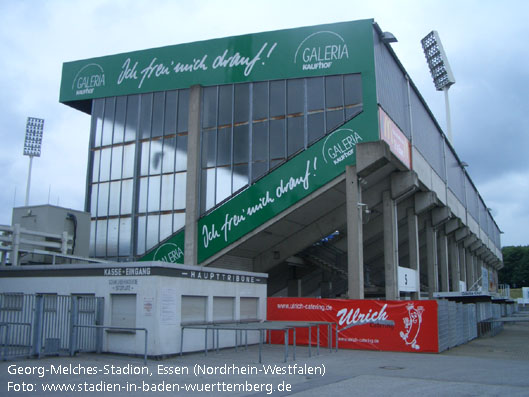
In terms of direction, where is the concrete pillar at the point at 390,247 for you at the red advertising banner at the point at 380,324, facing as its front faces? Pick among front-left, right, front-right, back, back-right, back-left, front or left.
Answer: back

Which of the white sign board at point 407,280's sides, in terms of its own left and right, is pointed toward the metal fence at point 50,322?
right

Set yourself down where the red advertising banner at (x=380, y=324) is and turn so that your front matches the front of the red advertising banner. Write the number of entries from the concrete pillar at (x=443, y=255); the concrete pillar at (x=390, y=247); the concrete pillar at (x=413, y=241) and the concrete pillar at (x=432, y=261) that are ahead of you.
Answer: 0

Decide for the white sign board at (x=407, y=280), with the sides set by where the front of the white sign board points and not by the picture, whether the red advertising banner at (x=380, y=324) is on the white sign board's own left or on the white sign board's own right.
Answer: on the white sign board's own right

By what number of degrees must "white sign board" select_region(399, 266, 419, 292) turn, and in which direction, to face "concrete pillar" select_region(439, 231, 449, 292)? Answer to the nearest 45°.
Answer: approximately 135° to its left

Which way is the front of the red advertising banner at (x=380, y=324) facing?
toward the camera

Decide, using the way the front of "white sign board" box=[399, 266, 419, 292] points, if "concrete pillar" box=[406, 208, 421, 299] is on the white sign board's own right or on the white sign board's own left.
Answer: on the white sign board's own left

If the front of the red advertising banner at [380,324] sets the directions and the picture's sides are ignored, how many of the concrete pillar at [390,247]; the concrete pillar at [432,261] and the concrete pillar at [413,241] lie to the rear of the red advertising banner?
3

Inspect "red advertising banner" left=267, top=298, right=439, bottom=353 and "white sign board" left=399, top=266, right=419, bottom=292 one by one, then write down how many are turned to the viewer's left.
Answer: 0

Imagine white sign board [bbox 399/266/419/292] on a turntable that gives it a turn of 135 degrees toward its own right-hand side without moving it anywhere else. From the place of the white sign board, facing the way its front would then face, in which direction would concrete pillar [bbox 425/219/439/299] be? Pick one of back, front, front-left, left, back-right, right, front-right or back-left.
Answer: right

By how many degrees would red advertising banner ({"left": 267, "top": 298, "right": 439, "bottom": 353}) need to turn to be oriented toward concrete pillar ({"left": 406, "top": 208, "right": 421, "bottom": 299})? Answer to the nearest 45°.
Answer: approximately 180°

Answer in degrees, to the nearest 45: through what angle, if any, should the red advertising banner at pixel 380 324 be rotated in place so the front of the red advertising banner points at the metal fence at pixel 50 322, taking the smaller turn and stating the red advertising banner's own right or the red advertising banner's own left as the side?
approximately 45° to the red advertising banner's own right

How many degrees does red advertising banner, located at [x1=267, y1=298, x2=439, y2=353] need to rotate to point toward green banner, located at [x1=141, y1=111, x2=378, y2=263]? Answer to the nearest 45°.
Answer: approximately 135° to its right
